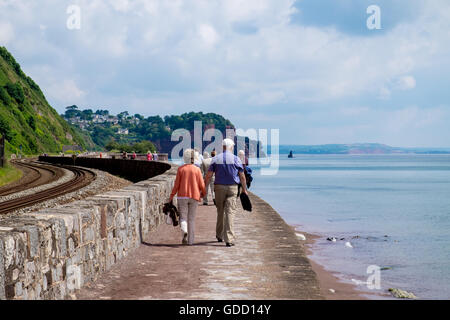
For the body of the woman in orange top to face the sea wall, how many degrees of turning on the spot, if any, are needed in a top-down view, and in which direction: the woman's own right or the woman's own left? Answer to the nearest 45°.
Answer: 0° — they already face it

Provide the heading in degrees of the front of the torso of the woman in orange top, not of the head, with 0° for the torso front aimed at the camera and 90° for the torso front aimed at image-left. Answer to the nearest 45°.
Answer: approximately 180°
